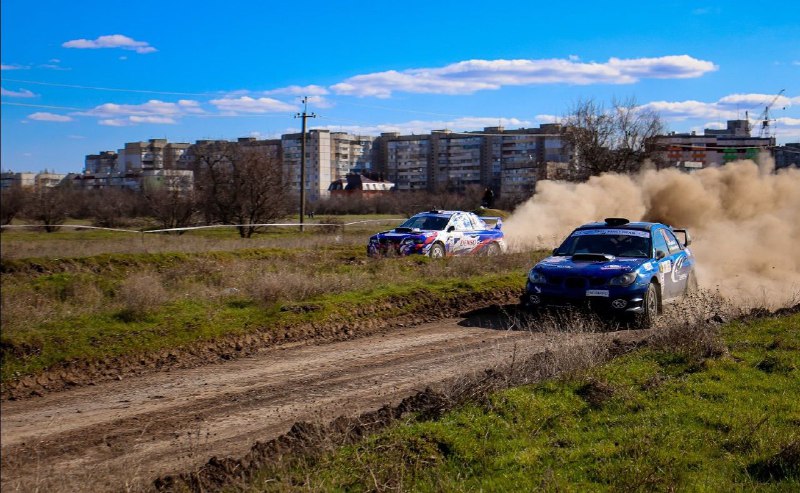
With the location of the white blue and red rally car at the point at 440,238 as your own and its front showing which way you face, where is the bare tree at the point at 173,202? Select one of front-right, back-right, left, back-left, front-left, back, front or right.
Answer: right

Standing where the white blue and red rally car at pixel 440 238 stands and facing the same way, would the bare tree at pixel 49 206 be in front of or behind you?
in front

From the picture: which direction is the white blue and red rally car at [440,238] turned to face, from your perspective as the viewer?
facing the viewer and to the left of the viewer

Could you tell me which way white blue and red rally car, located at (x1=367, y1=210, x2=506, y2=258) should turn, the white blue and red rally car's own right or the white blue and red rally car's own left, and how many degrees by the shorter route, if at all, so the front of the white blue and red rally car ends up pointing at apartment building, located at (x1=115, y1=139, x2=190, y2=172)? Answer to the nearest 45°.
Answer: approximately 90° to the white blue and red rally car's own right

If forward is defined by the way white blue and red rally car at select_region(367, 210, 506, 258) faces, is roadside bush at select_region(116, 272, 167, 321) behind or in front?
in front
